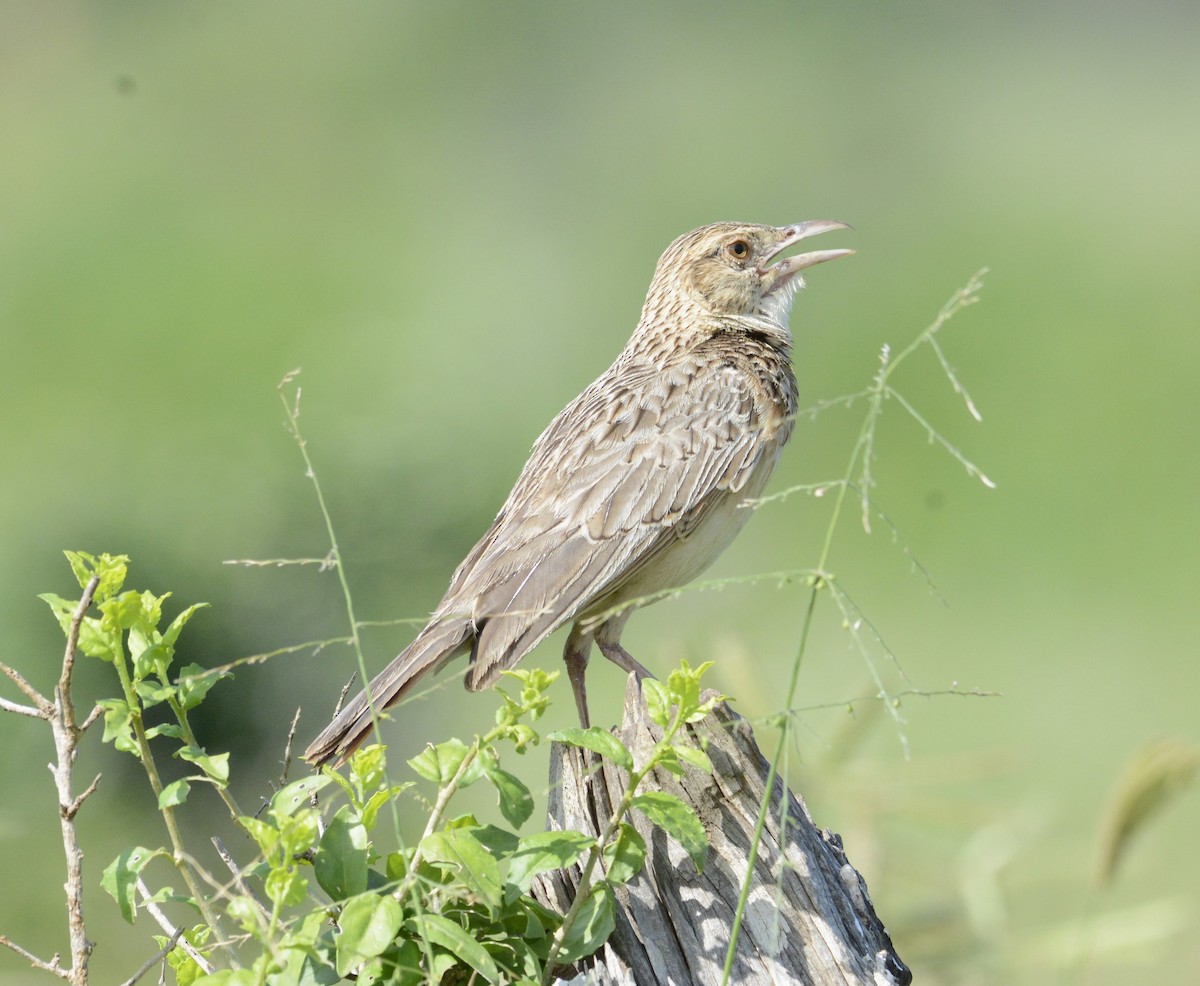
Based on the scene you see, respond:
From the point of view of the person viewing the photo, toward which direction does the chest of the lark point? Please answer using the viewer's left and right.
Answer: facing to the right of the viewer

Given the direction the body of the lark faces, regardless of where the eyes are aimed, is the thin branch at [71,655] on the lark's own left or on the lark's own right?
on the lark's own right

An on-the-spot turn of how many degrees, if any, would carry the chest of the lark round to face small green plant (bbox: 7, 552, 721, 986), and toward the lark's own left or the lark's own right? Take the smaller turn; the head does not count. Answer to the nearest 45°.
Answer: approximately 90° to the lark's own right
